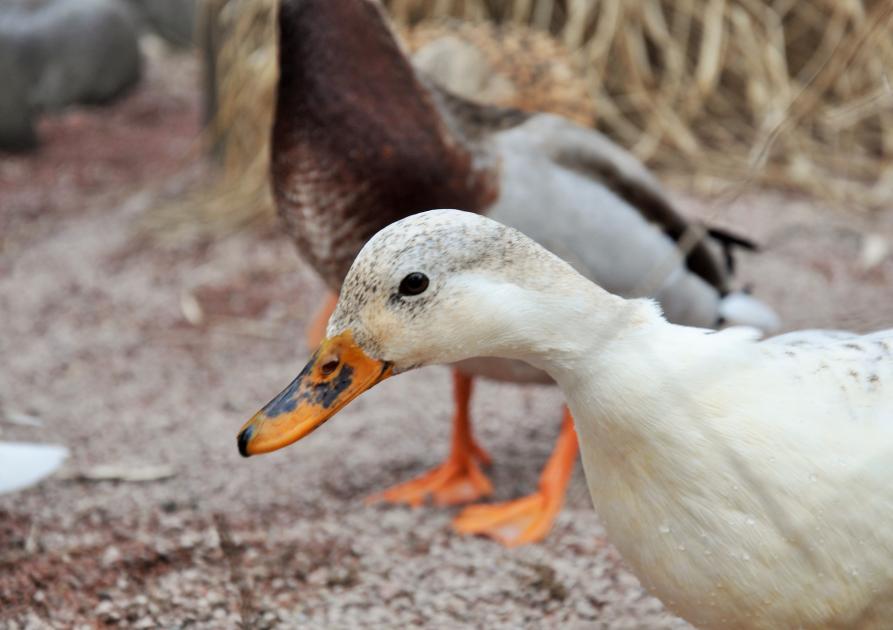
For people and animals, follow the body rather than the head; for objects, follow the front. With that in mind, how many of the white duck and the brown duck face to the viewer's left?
2

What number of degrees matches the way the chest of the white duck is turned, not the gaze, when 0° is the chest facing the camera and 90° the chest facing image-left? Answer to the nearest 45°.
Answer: approximately 90°

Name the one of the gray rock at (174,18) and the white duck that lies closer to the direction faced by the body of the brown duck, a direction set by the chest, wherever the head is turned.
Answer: the gray rock

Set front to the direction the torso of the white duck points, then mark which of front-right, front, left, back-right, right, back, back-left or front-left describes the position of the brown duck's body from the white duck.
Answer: front-right

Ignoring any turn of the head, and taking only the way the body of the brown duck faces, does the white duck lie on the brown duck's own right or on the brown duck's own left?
on the brown duck's own left

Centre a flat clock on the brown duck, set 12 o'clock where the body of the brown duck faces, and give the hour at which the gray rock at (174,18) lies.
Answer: The gray rock is roughly at 2 o'clock from the brown duck.

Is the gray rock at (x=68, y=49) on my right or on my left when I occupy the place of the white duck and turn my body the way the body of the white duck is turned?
on my right

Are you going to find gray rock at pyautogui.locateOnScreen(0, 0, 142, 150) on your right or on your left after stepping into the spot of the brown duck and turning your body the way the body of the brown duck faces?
on your right

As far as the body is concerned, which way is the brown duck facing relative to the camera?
to the viewer's left
